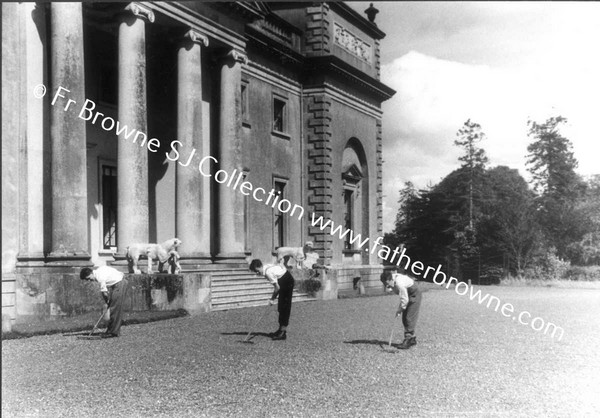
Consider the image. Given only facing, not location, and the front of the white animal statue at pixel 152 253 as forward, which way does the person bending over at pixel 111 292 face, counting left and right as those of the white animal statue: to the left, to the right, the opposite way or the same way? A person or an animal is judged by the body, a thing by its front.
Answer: the opposite way

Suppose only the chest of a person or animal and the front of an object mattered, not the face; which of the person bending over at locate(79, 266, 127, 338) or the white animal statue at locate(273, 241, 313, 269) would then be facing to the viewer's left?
the person bending over

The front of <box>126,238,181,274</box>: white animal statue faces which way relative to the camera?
to the viewer's right

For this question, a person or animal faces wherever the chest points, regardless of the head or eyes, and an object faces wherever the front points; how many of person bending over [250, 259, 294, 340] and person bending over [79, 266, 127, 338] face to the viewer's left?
2

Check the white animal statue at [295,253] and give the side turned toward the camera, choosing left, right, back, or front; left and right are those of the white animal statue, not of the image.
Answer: right

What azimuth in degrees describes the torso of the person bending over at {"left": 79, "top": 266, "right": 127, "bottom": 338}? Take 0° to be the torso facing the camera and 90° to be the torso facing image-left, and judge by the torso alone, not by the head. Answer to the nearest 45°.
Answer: approximately 90°

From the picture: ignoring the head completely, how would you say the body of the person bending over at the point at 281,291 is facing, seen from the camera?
to the viewer's left

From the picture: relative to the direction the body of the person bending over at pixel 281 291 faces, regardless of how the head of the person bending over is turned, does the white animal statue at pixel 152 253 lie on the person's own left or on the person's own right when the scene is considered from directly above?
on the person's own right
